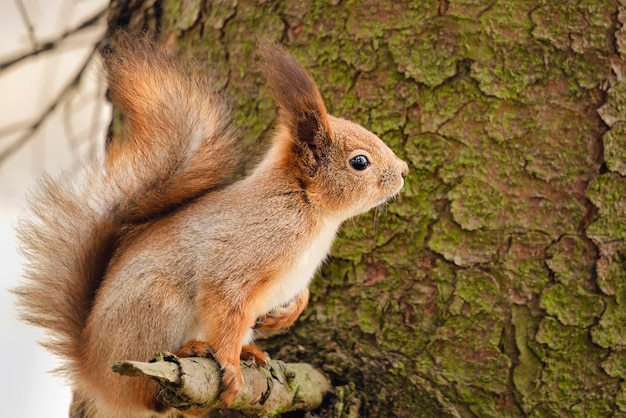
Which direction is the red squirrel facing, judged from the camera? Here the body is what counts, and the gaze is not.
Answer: to the viewer's right

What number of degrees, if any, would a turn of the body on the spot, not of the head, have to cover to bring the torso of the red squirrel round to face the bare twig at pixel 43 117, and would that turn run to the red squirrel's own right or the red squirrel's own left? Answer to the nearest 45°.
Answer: approximately 135° to the red squirrel's own left

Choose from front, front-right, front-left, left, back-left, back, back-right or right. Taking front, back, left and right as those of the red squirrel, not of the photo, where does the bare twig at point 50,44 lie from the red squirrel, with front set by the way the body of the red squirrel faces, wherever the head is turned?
back-left

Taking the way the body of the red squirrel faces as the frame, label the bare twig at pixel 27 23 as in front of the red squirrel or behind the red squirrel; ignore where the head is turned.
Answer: behind
